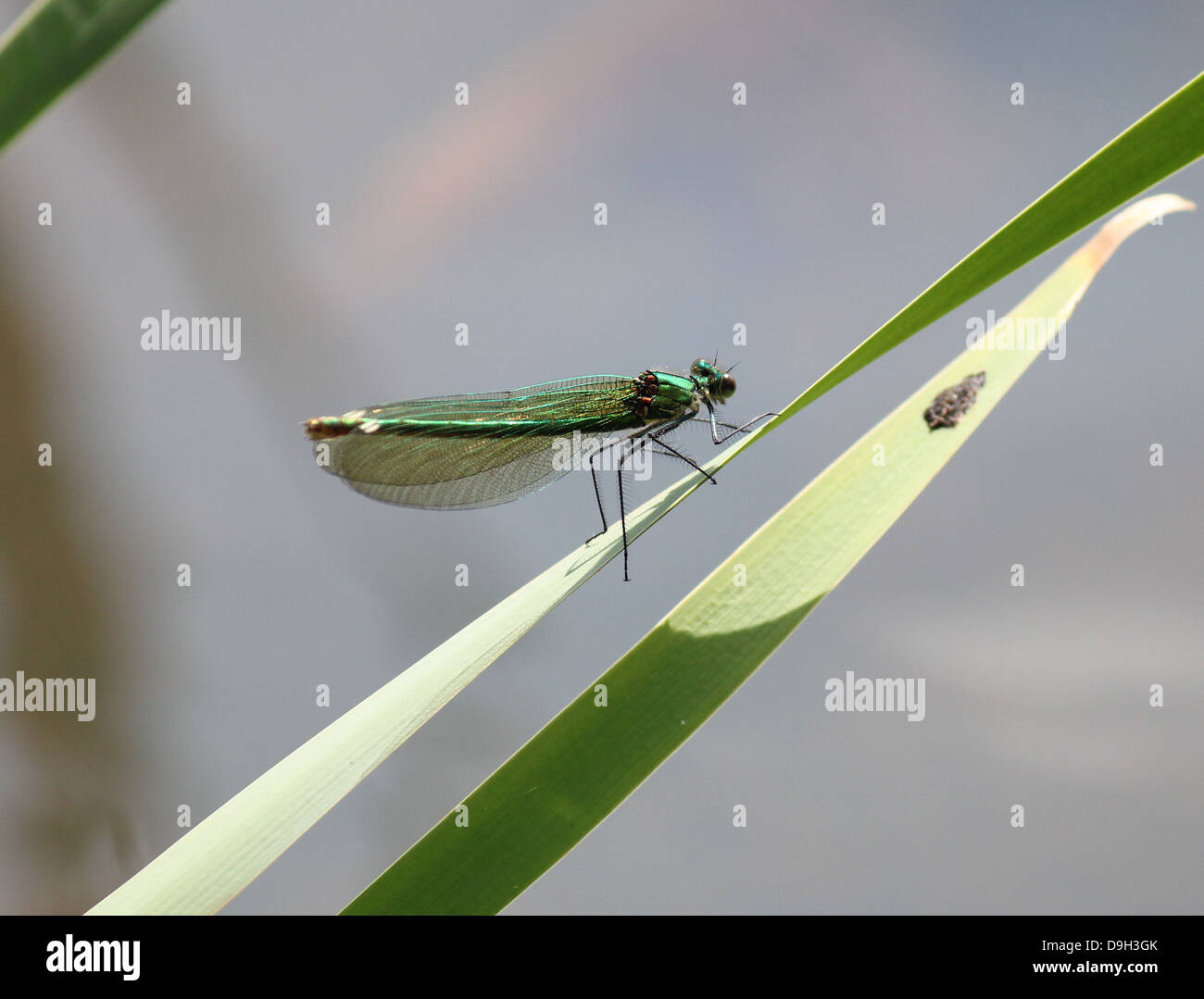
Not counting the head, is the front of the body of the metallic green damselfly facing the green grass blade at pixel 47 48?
no

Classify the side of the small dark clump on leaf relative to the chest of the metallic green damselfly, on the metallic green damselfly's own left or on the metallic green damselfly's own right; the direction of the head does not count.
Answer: on the metallic green damselfly's own right

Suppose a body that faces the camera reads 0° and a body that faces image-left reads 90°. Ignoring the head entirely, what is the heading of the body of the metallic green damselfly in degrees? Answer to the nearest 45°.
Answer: approximately 270°

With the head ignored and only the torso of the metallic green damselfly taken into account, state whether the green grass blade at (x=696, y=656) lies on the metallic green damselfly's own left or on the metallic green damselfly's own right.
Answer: on the metallic green damselfly's own right
